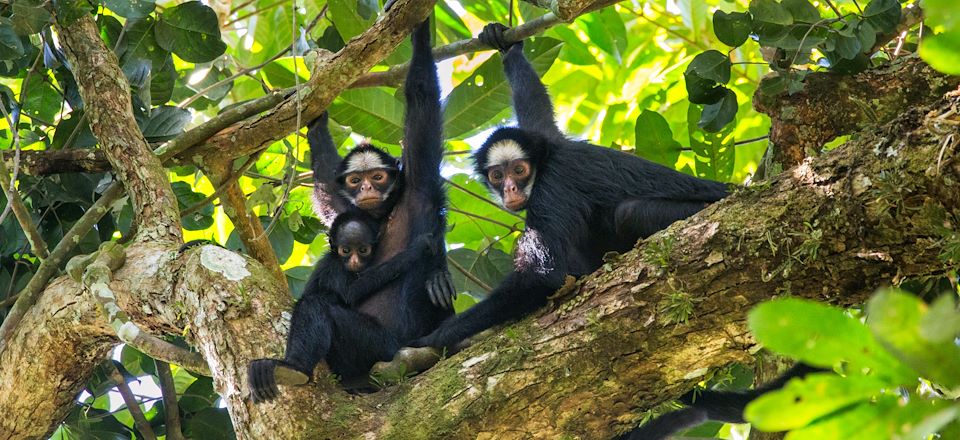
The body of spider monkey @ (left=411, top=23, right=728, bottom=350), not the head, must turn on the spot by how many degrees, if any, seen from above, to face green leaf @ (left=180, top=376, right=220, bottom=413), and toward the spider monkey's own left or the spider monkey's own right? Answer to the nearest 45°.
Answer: approximately 45° to the spider monkey's own right

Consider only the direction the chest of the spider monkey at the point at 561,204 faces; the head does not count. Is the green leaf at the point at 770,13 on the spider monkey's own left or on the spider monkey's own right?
on the spider monkey's own left

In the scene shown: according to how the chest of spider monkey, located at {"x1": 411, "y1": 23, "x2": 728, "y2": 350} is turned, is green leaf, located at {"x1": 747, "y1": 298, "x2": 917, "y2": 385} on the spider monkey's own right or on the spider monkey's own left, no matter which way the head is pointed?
on the spider monkey's own left

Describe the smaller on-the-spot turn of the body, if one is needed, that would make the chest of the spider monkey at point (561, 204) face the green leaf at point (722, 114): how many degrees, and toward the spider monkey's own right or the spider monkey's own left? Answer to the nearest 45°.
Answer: approximately 135° to the spider monkey's own left

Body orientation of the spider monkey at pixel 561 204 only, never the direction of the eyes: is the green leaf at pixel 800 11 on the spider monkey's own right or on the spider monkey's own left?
on the spider monkey's own left

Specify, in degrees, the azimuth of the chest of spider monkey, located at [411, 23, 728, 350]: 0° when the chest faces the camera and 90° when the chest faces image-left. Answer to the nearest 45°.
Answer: approximately 45°

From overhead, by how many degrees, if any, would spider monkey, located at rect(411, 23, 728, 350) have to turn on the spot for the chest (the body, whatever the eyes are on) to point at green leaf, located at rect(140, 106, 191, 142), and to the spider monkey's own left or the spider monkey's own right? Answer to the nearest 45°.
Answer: approximately 45° to the spider monkey's own right
